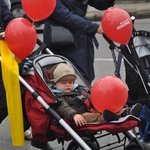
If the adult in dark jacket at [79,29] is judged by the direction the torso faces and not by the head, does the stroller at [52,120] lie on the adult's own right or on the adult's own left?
on the adult's own right

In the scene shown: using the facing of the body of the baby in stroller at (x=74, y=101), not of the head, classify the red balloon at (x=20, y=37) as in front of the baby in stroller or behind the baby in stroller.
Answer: behind

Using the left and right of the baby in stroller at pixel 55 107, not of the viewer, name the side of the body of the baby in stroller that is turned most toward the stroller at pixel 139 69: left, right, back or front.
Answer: left

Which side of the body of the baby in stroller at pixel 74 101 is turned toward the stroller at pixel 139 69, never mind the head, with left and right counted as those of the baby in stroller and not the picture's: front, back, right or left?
left

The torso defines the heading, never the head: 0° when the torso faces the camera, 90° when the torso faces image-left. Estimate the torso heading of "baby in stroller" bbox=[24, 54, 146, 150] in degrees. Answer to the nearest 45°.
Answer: approximately 315°
